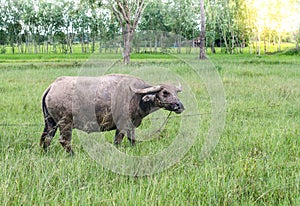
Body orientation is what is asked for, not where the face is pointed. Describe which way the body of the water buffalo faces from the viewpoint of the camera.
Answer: to the viewer's right
